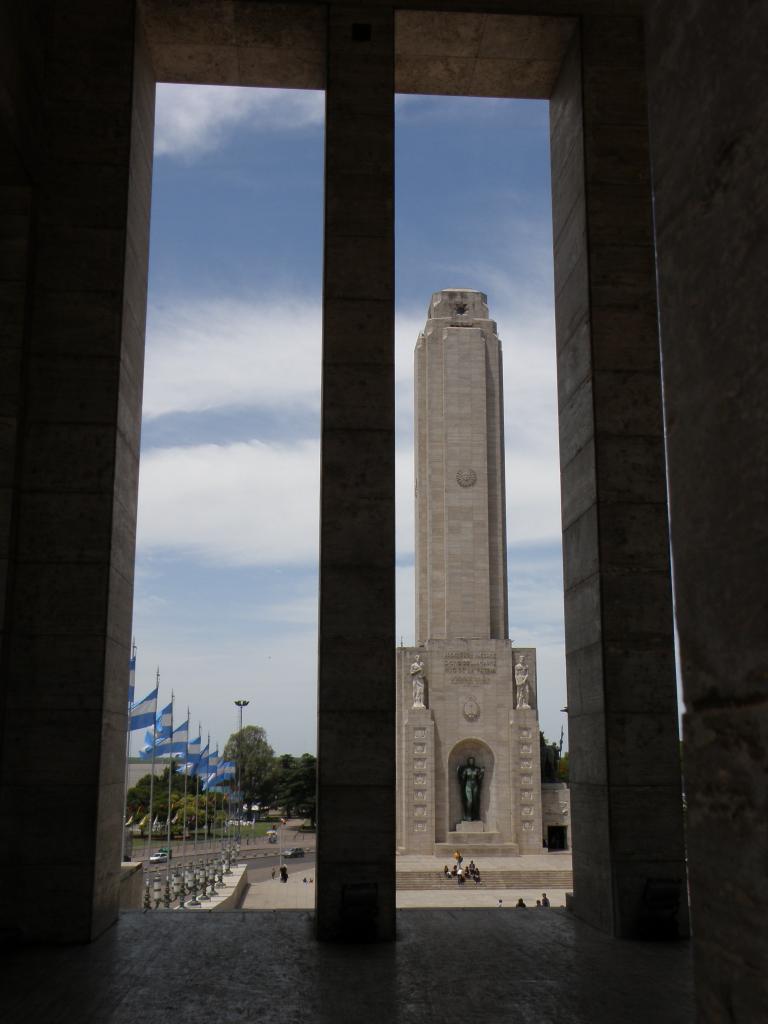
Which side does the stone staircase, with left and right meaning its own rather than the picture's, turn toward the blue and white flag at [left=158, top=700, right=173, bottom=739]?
right

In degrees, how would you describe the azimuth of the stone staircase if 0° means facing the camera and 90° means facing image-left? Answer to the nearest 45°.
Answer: approximately 0°

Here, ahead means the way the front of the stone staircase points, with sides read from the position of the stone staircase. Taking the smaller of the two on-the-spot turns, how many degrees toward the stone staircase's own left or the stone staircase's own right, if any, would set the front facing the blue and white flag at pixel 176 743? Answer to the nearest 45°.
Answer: approximately 90° to the stone staircase's own right

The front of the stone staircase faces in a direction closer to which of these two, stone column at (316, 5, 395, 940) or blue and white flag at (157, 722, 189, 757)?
the stone column

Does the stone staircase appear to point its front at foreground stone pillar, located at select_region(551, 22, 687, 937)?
yes

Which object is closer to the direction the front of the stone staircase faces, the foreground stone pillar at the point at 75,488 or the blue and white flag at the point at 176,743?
the foreground stone pillar

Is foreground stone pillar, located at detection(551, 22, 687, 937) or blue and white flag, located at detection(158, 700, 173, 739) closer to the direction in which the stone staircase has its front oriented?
the foreground stone pillar

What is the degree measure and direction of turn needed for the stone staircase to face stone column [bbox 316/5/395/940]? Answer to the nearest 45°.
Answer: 0° — it already faces it

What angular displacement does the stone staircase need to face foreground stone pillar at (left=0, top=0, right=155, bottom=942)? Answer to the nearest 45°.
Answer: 0° — it already faces it

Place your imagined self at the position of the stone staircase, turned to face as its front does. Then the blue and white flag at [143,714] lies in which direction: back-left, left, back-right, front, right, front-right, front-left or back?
front-right

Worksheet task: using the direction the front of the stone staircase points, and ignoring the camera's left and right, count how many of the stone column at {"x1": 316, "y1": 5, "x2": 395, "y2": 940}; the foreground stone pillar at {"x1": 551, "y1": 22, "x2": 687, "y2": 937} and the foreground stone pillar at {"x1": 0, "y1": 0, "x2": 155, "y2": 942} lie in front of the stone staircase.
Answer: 3
